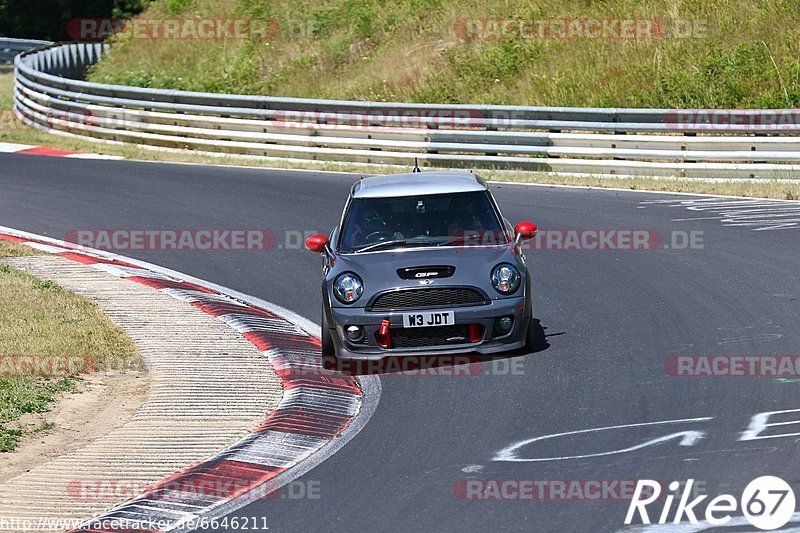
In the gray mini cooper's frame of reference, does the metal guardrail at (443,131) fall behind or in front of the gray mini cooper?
behind

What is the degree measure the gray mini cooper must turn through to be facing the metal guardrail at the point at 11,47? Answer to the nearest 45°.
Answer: approximately 180°

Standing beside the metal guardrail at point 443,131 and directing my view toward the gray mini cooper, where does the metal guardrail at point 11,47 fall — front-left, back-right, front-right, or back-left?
back-right

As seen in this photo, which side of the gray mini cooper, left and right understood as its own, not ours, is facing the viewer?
front

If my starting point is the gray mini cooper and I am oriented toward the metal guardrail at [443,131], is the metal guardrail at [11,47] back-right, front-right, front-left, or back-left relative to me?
front-left
